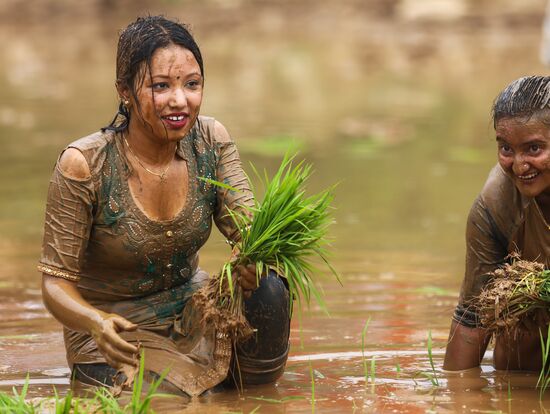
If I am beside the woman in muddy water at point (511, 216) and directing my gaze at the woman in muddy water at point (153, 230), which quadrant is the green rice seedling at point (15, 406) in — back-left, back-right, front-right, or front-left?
front-left

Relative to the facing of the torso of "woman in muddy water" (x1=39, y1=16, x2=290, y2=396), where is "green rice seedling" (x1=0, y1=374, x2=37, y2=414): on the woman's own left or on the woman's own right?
on the woman's own right

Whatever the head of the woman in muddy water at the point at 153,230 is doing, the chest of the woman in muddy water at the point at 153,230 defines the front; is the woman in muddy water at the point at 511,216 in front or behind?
in front

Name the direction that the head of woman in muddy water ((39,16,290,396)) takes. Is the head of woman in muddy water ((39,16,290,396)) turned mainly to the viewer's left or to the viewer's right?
to the viewer's right

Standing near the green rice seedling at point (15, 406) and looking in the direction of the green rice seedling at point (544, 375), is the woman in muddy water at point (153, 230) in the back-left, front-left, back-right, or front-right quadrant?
front-left

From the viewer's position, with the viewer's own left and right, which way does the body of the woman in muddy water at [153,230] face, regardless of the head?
facing the viewer and to the right of the viewer

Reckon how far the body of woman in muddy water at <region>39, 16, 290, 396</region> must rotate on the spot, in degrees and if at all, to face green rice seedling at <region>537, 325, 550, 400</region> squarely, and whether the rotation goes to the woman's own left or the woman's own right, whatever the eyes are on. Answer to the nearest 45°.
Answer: approximately 45° to the woman's own left
